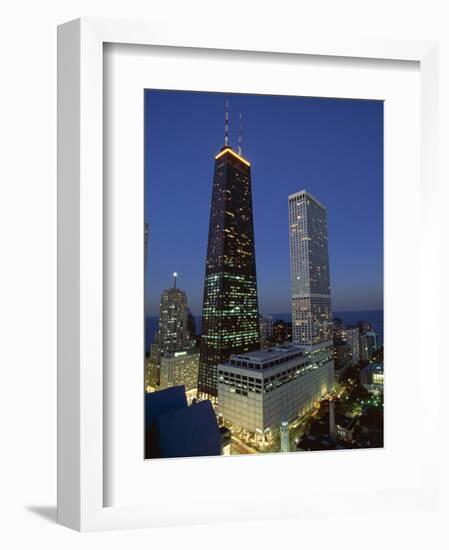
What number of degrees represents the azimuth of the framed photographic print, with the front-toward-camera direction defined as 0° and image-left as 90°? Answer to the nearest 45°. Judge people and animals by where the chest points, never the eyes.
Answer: approximately 315°
